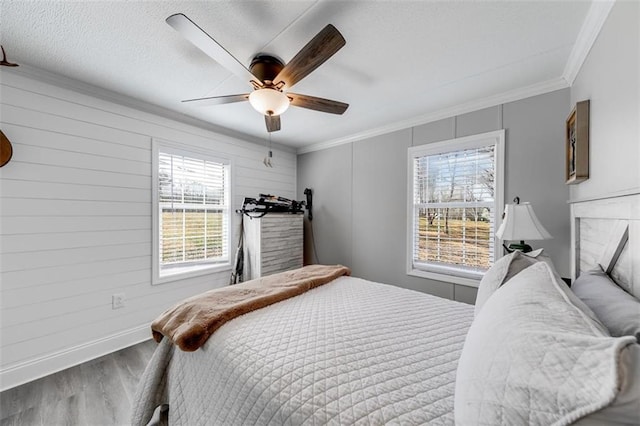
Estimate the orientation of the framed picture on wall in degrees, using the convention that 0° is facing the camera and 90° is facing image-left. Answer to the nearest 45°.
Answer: approximately 90°

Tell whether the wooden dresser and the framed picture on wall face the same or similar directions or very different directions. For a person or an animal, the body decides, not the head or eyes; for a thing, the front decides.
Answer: very different directions

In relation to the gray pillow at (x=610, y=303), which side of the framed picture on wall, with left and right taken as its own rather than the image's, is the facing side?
left

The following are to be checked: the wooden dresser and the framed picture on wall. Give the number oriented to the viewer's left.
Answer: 1

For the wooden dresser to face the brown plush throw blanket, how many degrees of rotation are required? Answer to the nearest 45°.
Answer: approximately 45° to its right

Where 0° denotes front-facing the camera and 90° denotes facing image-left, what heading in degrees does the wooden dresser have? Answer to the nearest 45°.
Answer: approximately 315°
